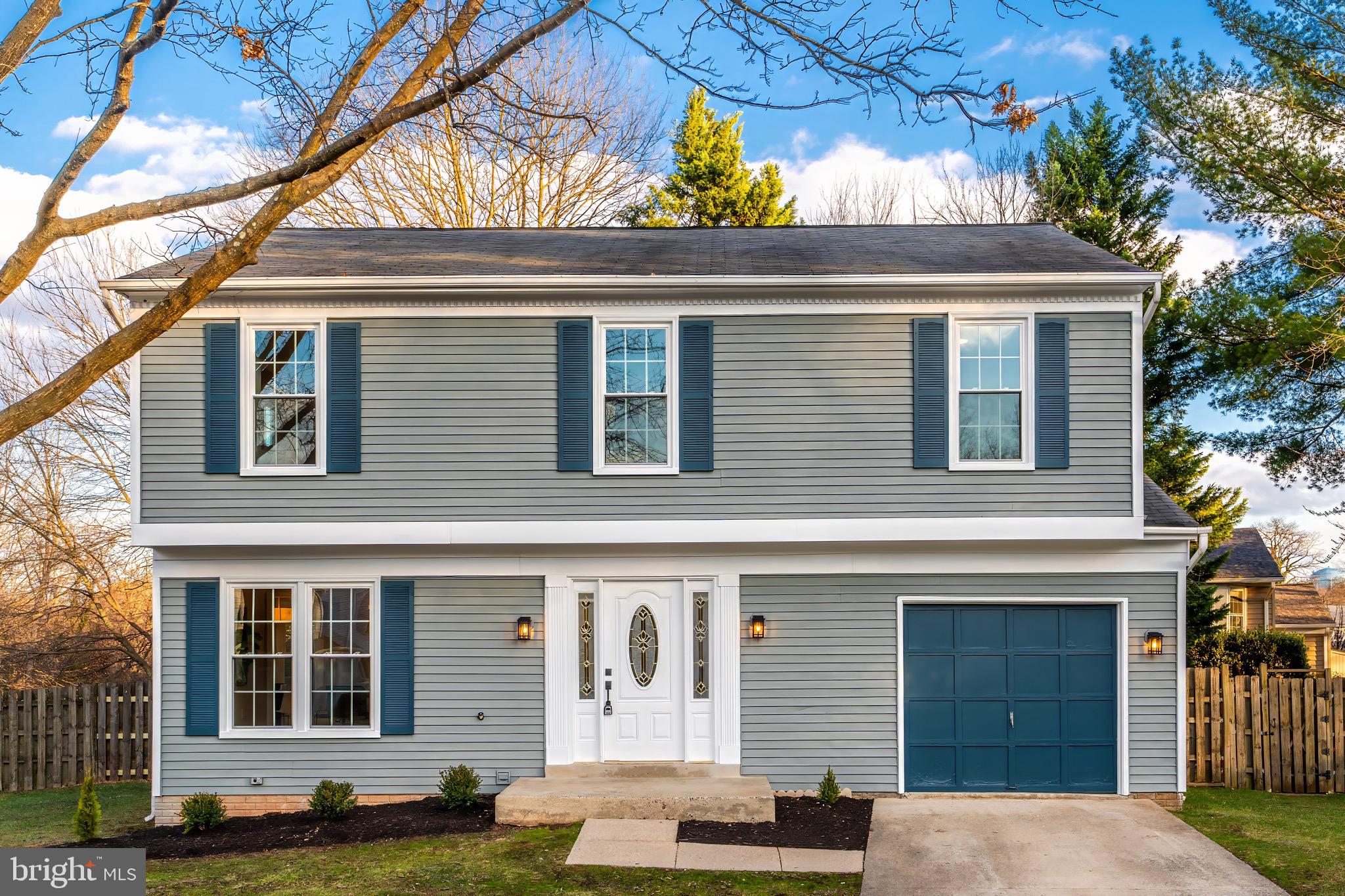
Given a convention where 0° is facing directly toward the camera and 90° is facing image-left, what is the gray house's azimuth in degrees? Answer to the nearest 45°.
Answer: approximately 0°

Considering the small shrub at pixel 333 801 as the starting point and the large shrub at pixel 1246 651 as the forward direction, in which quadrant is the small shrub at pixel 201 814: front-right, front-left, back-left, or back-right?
back-left

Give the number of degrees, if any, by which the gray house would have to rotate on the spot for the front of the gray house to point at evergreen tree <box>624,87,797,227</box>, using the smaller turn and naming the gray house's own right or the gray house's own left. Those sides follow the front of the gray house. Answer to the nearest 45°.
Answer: approximately 180°

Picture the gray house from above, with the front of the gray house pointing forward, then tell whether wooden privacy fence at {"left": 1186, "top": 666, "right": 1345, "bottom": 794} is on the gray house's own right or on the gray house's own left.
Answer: on the gray house's own left

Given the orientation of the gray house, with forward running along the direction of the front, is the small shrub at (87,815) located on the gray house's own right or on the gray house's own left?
on the gray house's own right

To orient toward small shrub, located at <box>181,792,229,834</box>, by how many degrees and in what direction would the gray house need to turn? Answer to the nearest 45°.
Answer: approximately 90° to its right
